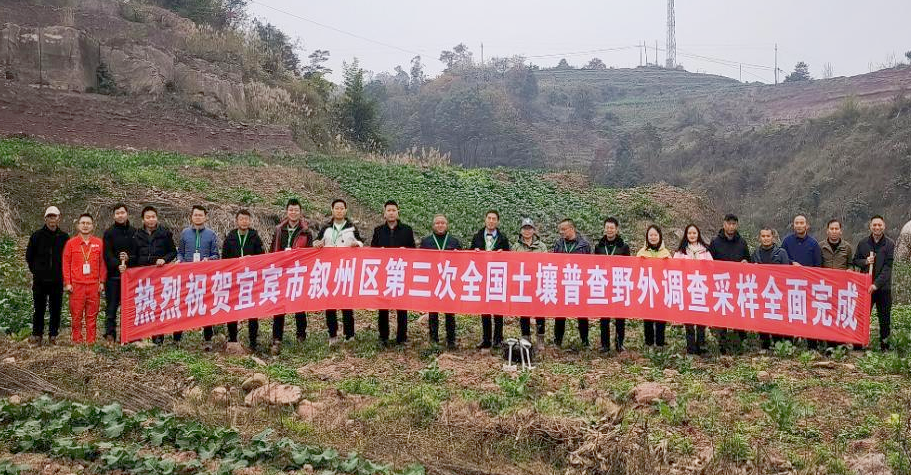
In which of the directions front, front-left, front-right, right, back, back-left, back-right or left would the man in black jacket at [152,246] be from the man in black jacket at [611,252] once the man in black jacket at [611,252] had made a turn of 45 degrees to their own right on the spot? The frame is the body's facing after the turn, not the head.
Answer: front-right

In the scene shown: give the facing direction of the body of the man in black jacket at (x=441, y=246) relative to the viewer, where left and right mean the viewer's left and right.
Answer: facing the viewer

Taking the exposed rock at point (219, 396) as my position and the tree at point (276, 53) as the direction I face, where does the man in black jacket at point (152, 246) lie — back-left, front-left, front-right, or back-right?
front-left

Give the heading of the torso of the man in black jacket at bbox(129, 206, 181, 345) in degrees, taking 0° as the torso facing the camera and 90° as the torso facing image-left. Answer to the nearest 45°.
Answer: approximately 0°

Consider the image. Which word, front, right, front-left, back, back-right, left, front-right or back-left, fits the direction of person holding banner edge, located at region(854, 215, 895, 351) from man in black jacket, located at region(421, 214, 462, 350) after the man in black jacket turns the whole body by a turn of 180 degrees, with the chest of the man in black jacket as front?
right

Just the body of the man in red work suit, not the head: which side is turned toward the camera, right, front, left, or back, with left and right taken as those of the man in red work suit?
front

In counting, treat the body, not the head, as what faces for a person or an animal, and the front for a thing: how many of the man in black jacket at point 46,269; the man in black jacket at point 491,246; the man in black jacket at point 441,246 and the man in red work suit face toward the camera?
4

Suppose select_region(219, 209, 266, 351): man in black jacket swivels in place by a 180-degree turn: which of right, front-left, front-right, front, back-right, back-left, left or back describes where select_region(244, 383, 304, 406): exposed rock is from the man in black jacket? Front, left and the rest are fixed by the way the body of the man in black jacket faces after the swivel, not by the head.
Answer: back

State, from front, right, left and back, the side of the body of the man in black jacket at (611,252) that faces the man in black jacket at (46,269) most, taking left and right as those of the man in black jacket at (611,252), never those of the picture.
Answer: right

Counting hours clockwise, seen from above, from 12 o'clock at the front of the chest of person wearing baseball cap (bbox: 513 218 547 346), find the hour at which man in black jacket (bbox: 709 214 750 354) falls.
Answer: The man in black jacket is roughly at 9 o'clock from the person wearing baseball cap.
